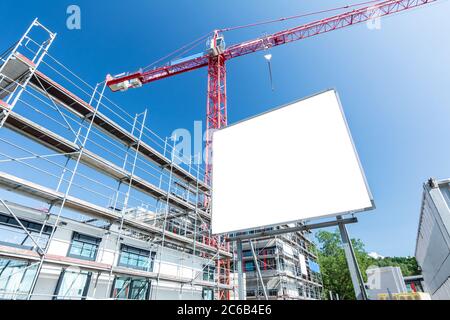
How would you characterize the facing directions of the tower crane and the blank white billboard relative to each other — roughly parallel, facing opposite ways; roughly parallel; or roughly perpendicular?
roughly perpendicular

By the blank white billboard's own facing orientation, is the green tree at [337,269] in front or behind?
behind

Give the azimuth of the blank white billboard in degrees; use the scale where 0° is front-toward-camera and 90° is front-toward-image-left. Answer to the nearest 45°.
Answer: approximately 45°

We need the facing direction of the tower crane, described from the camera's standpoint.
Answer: facing the viewer and to the right of the viewer

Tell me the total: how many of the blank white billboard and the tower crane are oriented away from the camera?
0

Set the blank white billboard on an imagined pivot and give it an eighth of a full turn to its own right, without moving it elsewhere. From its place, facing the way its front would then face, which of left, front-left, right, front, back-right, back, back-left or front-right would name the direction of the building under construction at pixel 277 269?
right
